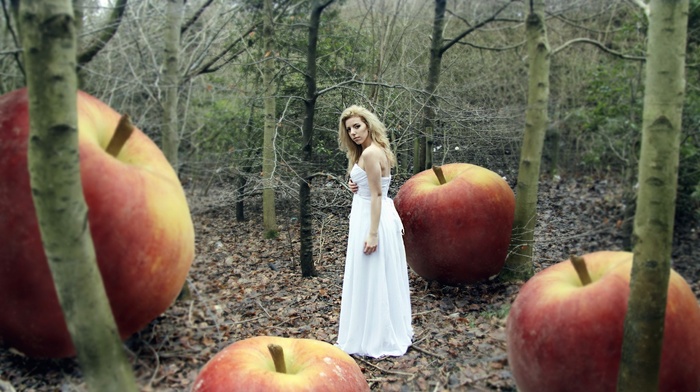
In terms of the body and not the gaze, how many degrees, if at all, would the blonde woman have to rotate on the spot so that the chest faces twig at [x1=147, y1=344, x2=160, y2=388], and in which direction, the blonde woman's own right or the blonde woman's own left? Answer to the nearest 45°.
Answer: approximately 90° to the blonde woman's own left

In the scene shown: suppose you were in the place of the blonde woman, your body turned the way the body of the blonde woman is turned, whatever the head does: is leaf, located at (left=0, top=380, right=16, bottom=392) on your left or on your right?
on your left
